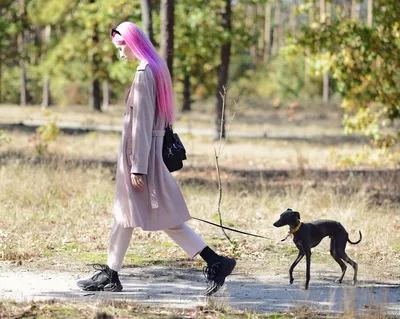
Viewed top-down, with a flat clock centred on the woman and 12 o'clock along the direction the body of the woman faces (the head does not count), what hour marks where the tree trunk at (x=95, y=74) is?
The tree trunk is roughly at 3 o'clock from the woman.

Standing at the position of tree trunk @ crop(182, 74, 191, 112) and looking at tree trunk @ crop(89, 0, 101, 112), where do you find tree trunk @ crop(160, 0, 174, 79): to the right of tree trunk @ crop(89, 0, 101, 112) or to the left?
left

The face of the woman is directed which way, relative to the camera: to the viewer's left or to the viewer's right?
to the viewer's left

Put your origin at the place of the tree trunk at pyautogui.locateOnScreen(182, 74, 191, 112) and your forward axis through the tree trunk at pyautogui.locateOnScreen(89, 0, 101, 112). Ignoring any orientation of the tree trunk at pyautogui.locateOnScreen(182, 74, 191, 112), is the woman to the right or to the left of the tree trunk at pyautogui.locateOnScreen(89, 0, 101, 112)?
left

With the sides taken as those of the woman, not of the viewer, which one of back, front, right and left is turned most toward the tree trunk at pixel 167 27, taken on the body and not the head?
right

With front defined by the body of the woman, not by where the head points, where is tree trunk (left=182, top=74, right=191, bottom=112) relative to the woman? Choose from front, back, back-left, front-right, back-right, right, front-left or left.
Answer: right

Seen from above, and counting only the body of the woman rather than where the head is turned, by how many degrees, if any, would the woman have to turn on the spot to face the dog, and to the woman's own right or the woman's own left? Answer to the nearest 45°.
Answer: approximately 180°

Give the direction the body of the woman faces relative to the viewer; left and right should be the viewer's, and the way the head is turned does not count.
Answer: facing to the left of the viewer
